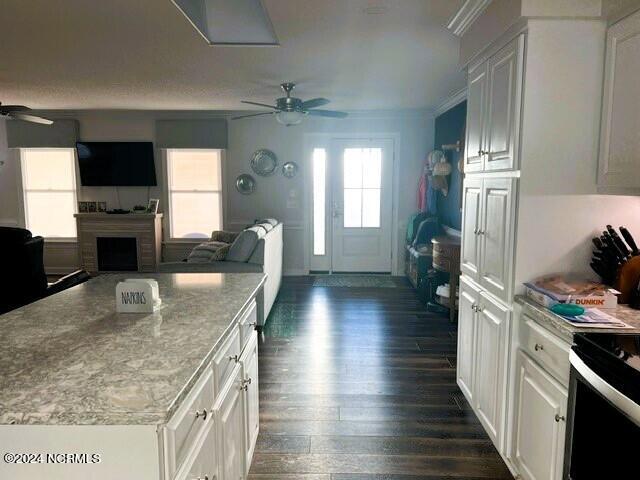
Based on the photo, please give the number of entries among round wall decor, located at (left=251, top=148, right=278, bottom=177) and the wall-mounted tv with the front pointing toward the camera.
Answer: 2

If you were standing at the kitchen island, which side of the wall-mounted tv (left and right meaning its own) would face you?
front

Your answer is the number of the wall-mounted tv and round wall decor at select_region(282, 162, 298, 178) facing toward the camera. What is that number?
2

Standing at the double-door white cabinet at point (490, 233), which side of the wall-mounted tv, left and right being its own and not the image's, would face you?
front

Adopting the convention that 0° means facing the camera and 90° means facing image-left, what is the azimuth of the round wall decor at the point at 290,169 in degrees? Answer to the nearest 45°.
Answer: approximately 0°

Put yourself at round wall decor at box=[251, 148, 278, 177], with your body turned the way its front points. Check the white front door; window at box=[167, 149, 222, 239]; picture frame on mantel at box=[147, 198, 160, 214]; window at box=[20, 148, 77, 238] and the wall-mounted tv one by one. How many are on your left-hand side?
1

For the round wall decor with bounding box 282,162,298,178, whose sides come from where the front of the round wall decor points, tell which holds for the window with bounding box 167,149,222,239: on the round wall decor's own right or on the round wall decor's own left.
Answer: on the round wall decor's own right

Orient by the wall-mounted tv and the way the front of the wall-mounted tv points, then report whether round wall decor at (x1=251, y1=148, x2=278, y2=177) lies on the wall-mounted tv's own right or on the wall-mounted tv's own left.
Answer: on the wall-mounted tv's own left

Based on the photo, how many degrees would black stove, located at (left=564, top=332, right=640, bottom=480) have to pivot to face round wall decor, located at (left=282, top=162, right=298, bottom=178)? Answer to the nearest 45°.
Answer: approximately 90° to its right
